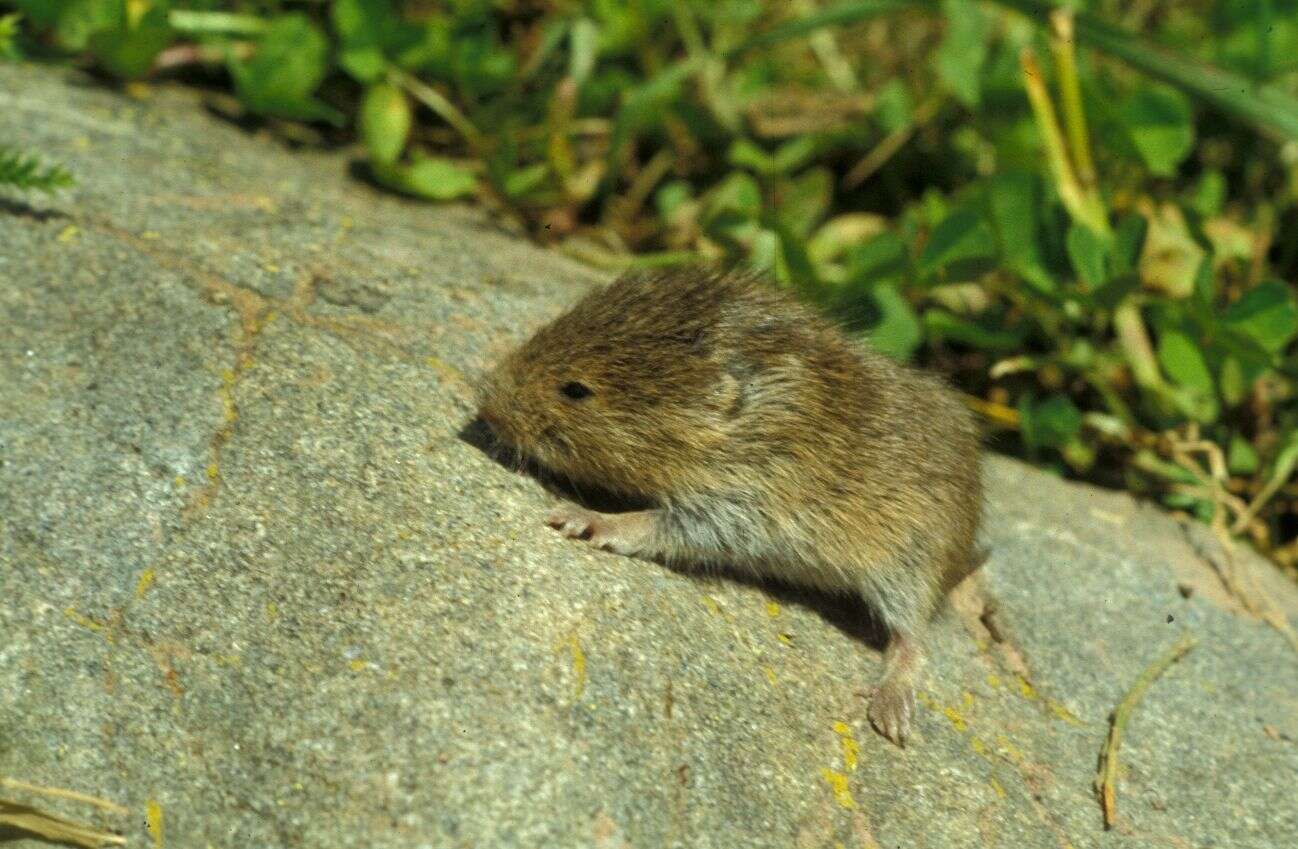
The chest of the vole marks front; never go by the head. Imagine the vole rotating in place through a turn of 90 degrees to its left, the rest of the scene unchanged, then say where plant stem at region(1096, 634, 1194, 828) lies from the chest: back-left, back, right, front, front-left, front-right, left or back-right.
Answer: left

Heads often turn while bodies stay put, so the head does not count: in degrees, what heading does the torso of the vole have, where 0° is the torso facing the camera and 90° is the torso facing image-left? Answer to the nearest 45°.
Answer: approximately 90°
